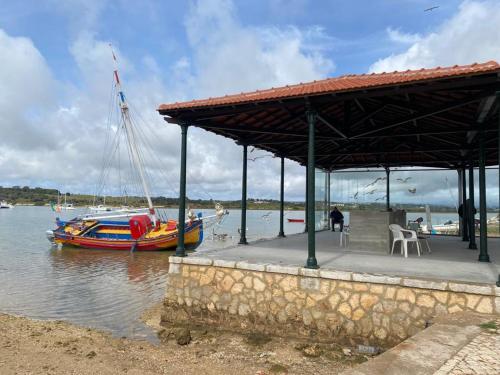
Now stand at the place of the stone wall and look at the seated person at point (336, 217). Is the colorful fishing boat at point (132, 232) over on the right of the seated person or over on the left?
left

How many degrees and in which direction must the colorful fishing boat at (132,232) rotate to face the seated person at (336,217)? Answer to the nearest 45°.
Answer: approximately 45° to its right

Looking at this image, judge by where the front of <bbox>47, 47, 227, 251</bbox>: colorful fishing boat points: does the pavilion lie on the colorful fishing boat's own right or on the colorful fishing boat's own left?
on the colorful fishing boat's own right

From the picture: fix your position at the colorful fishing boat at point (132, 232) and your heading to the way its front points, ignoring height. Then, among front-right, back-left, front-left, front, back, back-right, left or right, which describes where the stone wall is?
right

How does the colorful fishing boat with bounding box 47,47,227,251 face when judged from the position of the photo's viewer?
facing to the right of the viewer
